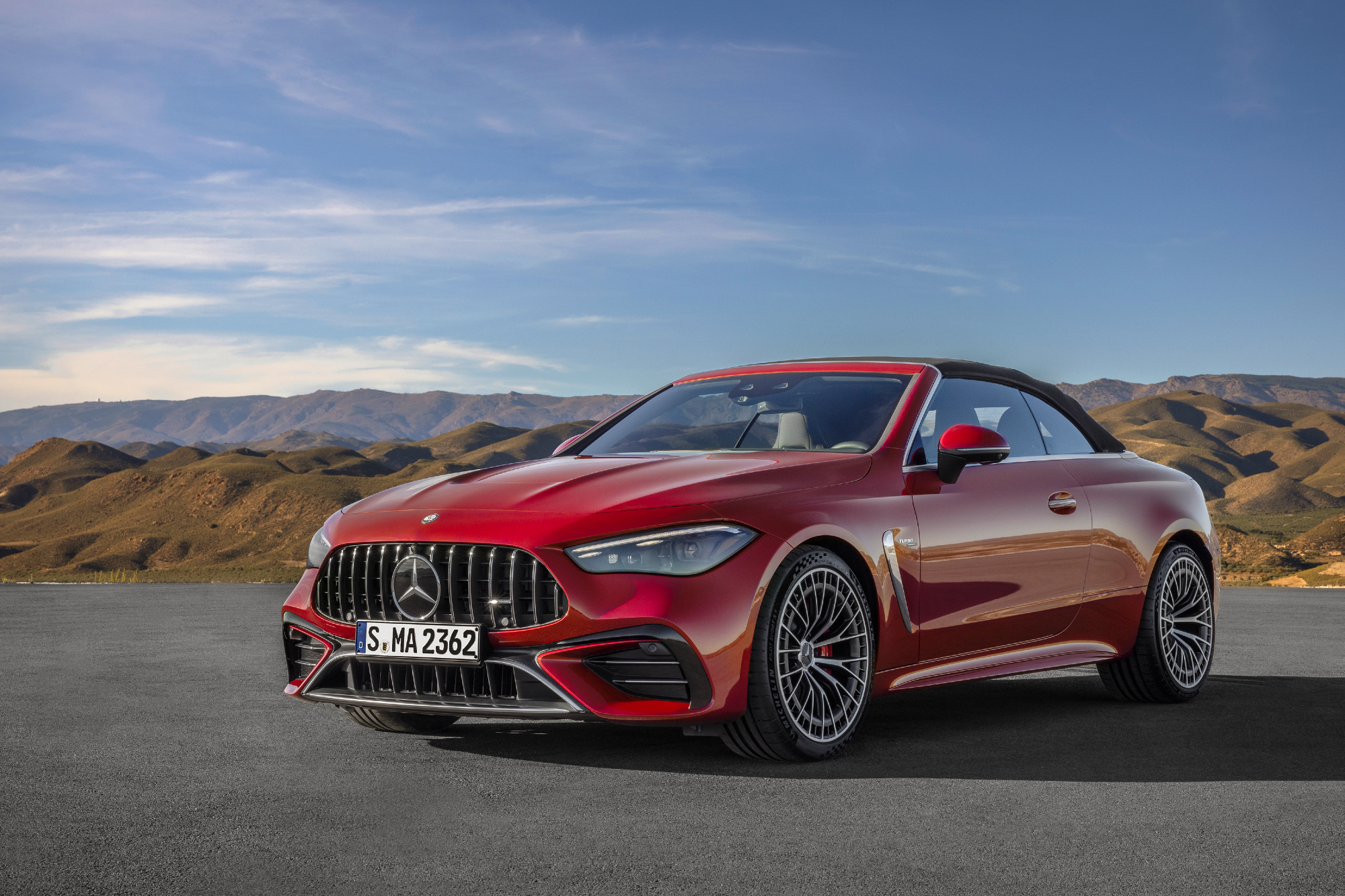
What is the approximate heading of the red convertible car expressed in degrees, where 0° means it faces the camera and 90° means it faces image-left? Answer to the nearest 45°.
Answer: approximately 45°
